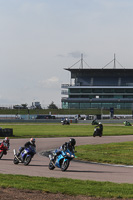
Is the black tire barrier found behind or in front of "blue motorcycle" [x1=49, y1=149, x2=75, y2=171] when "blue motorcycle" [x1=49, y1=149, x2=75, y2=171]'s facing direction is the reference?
behind

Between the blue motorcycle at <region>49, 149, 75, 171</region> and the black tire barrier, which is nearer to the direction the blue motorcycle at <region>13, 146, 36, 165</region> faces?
the blue motorcycle

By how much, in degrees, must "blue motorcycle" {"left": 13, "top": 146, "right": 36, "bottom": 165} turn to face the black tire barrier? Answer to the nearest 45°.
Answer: approximately 135° to its left
